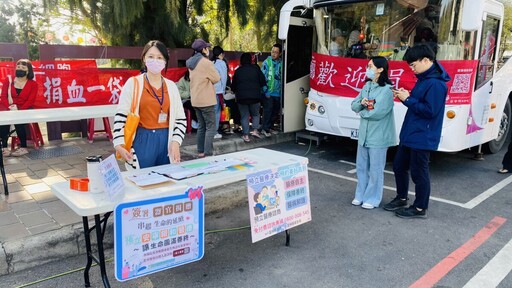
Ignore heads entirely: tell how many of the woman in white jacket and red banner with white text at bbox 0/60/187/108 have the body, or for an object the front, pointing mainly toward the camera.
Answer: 2

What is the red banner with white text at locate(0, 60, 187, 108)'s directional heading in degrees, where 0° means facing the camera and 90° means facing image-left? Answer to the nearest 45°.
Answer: approximately 0°

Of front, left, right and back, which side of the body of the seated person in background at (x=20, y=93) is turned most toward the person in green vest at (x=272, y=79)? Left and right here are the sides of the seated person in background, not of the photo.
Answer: left

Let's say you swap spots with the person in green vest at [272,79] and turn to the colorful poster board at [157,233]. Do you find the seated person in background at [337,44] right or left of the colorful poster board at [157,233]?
left

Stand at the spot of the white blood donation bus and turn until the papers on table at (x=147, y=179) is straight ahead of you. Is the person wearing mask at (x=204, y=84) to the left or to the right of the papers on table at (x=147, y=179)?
right
